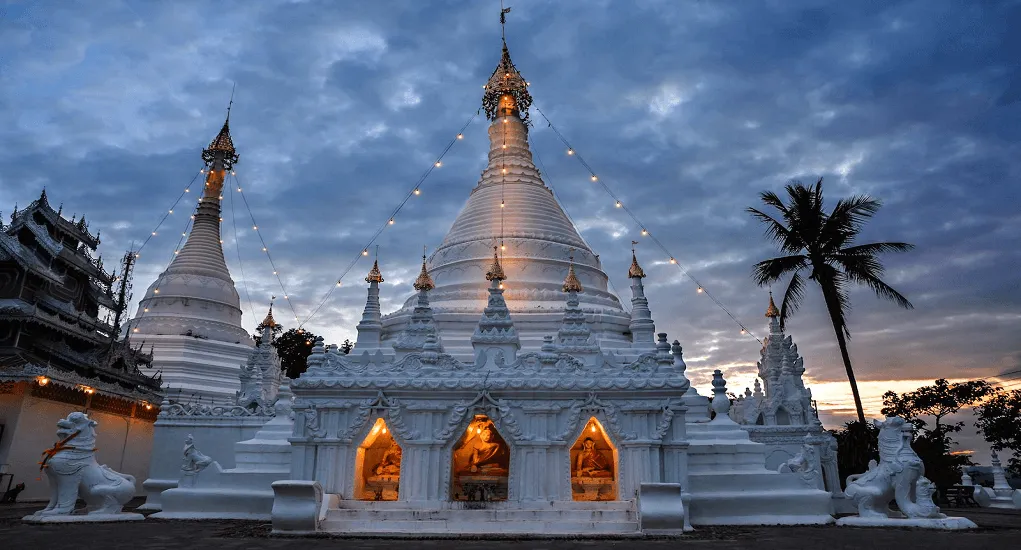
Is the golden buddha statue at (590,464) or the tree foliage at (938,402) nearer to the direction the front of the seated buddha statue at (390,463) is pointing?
the golden buddha statue

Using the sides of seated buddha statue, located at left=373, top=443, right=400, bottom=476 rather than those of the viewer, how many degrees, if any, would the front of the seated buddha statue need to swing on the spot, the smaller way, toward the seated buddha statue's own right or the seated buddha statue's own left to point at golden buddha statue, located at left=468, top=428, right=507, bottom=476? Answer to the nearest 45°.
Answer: approximately 90° to the seated buddha statue's own left

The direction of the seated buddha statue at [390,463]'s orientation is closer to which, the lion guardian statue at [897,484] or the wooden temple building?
the lion guardian statue

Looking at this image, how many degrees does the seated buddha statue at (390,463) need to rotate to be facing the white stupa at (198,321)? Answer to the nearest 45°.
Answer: approximately 135° to its right

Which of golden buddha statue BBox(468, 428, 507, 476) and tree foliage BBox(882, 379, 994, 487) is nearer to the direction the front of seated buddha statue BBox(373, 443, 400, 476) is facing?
the golden buddha statue

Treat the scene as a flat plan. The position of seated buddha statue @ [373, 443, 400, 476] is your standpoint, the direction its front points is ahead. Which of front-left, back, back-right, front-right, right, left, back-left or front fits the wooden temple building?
back-right

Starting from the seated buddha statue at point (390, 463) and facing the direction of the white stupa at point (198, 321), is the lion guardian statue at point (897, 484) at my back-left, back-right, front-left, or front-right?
back-right

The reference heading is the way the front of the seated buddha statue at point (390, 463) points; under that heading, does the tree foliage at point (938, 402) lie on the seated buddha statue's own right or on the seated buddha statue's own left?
on the seated buddha statue's own left

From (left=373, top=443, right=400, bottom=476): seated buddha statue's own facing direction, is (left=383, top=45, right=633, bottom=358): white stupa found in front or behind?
behind

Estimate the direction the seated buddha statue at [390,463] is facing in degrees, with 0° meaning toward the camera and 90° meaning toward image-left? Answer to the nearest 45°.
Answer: approximately 0°

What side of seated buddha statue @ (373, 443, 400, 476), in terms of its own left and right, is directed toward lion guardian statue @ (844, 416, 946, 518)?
left

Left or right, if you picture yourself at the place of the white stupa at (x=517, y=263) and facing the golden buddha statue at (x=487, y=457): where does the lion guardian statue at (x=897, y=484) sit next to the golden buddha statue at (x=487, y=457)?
left
